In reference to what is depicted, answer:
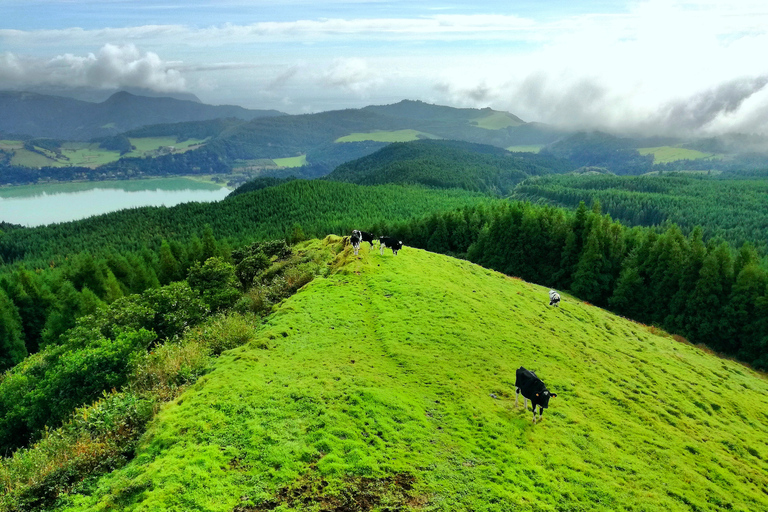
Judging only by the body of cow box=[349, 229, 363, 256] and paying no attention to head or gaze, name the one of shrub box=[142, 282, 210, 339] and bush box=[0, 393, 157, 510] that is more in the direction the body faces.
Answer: the bush

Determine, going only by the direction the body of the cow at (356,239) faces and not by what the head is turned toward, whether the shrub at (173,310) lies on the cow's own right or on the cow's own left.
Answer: on the cow's own right

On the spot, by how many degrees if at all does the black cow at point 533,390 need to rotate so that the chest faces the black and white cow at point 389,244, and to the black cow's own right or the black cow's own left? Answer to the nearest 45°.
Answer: approximately 180°

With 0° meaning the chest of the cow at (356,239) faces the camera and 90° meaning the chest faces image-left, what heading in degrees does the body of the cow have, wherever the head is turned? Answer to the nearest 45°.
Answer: approximately 0°

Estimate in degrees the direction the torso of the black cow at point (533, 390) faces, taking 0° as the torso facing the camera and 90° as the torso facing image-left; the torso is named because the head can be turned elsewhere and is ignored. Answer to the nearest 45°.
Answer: approximately 315°

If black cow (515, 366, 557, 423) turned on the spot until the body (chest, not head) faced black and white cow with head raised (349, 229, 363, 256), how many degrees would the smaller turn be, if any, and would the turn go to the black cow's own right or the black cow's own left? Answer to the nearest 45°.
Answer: approximately 180°

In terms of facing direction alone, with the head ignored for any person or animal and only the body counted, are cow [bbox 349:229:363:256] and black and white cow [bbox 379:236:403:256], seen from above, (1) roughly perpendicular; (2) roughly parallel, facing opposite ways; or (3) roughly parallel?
roughly perpendicular
